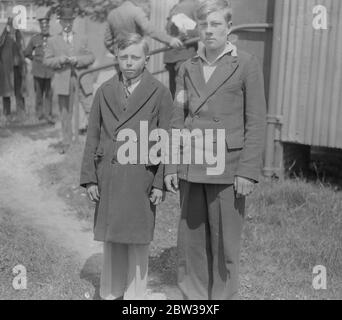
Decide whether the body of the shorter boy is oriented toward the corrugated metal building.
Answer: no

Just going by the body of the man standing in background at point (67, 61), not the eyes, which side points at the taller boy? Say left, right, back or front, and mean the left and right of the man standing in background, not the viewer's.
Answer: front

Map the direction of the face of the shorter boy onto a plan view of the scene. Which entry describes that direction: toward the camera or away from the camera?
toward the camera

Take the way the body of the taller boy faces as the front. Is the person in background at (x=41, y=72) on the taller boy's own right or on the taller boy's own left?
on the taller boy's own right

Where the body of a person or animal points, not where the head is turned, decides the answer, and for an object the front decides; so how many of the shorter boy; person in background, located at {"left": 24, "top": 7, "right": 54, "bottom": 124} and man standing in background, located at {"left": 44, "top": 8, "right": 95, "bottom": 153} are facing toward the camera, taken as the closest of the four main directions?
3

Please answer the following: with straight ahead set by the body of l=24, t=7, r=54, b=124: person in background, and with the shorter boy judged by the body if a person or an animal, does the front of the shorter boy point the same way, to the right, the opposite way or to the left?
the same way

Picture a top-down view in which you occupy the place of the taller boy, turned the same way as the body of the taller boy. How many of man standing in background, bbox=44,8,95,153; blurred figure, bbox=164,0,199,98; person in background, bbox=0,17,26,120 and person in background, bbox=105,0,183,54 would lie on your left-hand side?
0

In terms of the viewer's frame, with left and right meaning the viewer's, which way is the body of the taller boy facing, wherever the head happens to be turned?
facing the viewer and to the left of the viewer

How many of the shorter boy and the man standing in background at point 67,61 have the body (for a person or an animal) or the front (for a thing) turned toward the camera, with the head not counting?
2

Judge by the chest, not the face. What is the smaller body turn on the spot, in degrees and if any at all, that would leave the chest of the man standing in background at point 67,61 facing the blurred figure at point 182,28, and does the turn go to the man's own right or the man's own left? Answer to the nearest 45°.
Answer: approximately 45° to the man's own left

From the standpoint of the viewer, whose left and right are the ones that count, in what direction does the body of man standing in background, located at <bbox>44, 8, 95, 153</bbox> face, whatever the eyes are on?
facing the viewer

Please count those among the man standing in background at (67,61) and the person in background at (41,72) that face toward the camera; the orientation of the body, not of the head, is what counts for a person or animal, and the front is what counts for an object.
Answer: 2

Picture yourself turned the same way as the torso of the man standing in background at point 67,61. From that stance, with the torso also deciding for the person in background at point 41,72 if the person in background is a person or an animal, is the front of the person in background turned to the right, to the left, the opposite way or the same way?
the same way

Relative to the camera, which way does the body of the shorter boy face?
toward the camera
